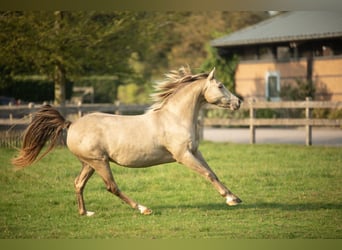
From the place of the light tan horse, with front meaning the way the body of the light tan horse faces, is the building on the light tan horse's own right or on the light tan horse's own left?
on the light tan horse's own left

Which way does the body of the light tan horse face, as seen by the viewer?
to the viewer's right
